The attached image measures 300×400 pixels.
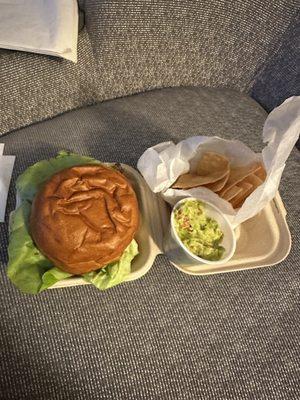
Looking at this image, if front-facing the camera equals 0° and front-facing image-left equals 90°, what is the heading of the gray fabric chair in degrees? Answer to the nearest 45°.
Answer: approximately 0°
